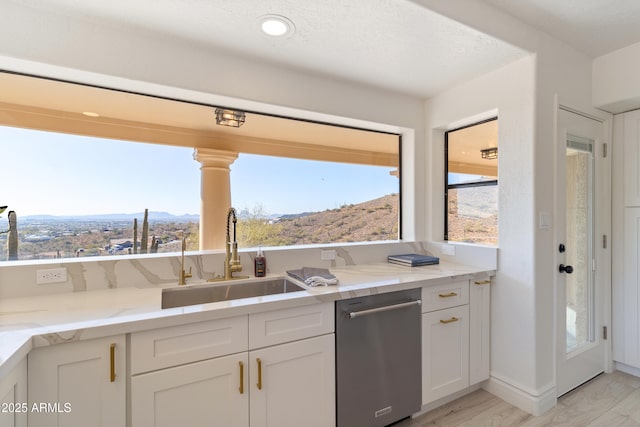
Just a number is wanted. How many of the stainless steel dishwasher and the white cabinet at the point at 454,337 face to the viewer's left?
0

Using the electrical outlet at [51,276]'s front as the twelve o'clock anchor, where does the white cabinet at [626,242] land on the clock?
The white cabinet is roughly at 10 o'clock from the electrical outlet.

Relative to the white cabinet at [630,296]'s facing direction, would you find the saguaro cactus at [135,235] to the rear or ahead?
ahead

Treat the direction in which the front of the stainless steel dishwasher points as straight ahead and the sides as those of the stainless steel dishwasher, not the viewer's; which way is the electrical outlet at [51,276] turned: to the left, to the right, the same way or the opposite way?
the same way

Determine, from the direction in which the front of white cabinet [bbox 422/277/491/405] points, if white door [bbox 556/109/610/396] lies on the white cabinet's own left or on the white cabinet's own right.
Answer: on the white cabinet's own left

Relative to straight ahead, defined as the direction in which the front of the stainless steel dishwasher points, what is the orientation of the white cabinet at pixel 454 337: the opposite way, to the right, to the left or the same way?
the same way

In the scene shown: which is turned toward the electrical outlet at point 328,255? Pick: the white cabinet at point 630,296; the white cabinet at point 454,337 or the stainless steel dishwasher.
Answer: the white cabinet at point 630,296

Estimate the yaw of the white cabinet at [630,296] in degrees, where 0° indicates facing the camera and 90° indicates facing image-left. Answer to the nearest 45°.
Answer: approximately 45°

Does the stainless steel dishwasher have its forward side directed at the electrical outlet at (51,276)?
no

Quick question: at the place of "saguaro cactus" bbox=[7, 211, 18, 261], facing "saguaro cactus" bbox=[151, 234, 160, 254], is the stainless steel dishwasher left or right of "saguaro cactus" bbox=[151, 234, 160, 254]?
right

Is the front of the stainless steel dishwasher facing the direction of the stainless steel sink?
no

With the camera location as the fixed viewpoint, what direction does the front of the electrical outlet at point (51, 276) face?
facing the viewer

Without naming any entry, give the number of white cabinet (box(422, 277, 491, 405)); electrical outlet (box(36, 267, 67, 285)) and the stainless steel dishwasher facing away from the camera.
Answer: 0

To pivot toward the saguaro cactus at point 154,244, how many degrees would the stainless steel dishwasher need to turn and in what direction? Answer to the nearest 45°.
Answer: approximately 135° to its right

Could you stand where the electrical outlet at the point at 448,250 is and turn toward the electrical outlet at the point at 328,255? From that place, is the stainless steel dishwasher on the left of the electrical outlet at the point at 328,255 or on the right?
left

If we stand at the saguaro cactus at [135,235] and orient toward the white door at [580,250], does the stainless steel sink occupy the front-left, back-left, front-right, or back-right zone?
front-right
